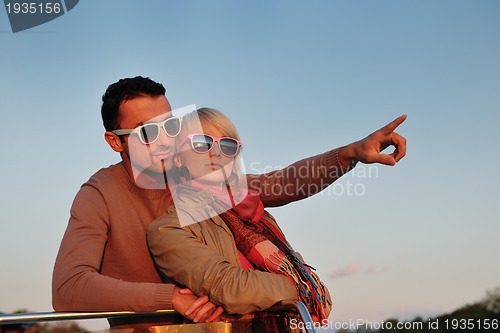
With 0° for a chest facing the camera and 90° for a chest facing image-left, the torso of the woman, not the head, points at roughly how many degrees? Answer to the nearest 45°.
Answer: approximately 315°
